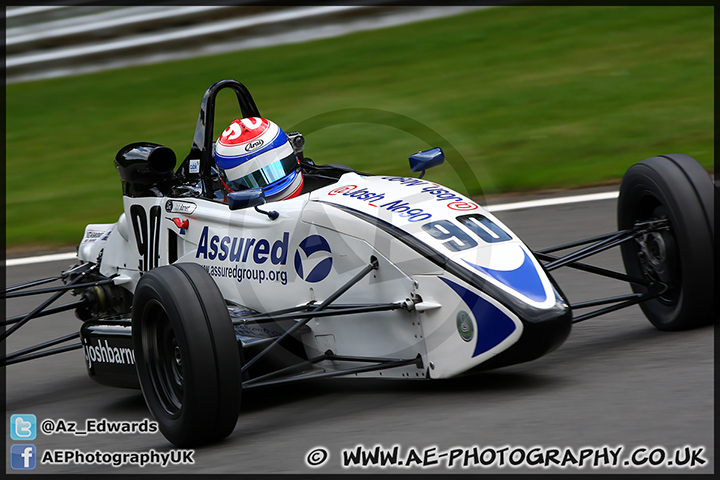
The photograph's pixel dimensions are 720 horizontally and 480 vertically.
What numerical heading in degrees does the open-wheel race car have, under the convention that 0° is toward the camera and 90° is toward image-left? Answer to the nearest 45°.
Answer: approximately 315°
